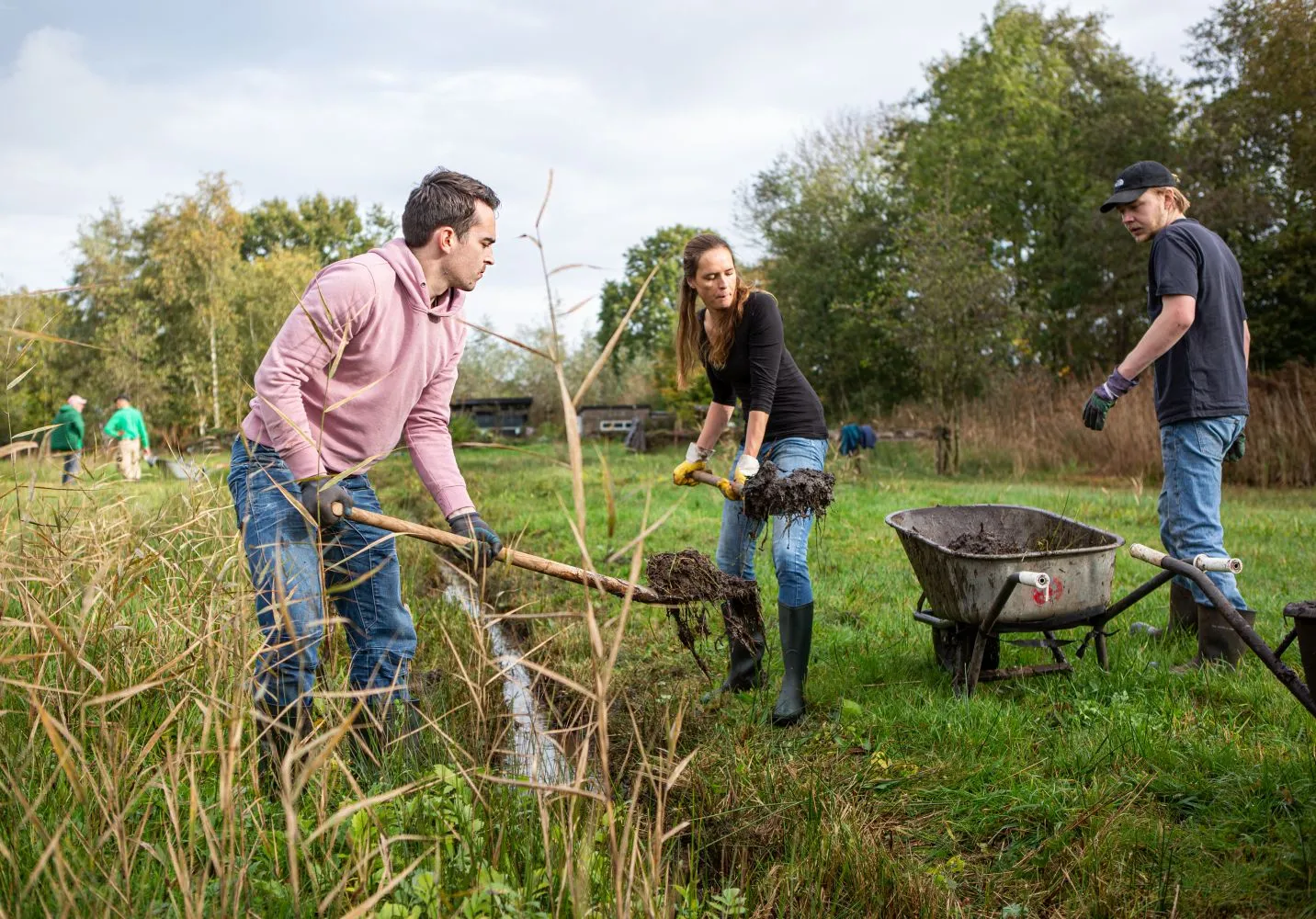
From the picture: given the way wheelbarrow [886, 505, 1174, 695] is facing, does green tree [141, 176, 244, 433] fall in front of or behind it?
in front

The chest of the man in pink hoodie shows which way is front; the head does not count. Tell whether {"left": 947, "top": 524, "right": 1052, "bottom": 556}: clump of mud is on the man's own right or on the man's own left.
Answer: on the man's own left

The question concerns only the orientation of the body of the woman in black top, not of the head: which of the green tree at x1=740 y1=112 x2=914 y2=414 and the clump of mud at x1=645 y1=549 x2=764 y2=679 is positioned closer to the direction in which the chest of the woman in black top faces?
the clump of mud

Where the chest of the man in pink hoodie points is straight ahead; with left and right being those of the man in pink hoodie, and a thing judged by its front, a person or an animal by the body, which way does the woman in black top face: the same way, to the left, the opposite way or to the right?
to the right

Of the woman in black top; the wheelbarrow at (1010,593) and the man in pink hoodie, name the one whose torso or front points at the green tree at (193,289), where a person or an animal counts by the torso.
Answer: the wheelbarrow

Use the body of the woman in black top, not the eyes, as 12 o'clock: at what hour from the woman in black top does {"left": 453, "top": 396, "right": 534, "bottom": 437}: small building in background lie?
The small building in background is roughly at 4 o'clock from the woman in black top.

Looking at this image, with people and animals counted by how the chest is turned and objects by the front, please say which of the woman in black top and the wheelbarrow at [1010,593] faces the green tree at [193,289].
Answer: the wheelbarrow

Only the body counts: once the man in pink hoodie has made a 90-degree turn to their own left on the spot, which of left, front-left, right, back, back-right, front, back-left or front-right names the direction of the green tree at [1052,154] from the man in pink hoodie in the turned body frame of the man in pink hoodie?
front

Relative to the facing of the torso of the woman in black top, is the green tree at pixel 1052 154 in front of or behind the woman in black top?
behind

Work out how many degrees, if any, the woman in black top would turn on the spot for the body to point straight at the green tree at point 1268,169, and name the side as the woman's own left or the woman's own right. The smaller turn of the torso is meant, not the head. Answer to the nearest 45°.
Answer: approximately 180°

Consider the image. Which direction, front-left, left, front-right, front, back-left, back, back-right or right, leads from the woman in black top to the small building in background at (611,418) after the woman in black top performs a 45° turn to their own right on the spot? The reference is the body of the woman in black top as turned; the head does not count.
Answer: right

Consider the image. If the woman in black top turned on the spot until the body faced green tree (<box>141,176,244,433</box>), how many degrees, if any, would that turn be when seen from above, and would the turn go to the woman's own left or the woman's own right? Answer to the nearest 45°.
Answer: approximately 90° to the woman's own right

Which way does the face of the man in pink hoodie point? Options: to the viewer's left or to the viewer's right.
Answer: to the viewer's right

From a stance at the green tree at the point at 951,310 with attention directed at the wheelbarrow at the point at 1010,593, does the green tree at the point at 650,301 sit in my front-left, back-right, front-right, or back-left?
back-right

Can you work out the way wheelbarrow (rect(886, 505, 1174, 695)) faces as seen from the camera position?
facing away from the viewer and to the left of the viewer

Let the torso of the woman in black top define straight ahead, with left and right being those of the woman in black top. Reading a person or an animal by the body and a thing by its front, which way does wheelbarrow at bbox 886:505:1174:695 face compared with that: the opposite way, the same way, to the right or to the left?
to the right

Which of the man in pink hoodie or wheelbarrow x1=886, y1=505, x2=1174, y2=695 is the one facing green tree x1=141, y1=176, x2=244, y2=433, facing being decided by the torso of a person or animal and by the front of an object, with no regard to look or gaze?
the wheelbarrow
